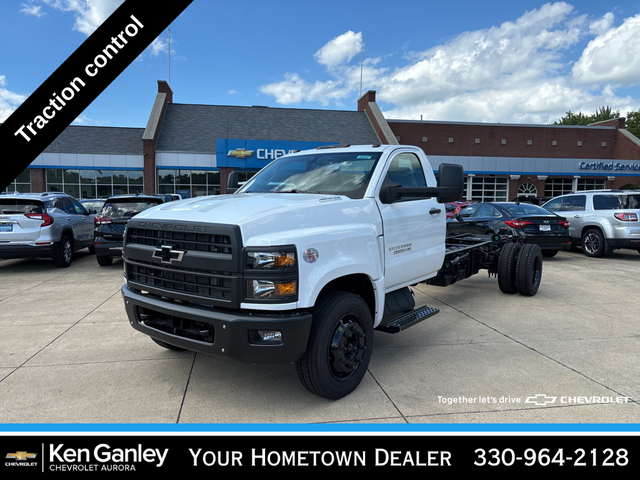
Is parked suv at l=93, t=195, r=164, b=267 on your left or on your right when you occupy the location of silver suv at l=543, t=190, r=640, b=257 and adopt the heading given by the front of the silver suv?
on your left

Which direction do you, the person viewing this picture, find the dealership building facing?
facing the viewer

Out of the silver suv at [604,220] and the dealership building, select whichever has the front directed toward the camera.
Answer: the dealership building

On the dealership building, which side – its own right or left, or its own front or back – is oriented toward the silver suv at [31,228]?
front

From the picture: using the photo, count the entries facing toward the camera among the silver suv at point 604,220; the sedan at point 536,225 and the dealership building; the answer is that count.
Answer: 1

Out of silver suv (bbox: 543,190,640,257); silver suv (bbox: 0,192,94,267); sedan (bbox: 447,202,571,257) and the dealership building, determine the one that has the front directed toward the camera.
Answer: the dealership building

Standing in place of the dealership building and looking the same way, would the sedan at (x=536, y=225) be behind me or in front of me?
in front

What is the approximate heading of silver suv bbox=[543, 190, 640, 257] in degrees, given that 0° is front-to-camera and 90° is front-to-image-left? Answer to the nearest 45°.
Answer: approximately 135°

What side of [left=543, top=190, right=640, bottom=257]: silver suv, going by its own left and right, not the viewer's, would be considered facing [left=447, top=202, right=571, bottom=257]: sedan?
left

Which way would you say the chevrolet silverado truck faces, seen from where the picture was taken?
facing the viewer and to the left of the viewer

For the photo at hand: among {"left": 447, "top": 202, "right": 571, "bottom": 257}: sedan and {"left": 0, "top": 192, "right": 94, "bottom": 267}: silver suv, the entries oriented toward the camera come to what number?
0

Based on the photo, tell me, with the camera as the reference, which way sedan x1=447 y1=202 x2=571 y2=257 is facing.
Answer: facing away from the viewer and to the left of the viewer

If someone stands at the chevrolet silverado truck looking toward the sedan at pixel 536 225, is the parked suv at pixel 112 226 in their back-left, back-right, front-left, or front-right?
front-left

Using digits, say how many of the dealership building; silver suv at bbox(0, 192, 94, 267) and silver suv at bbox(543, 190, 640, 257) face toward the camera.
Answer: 1

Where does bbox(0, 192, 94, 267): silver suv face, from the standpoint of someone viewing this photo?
facing away from the viewer and to the right of the viewer

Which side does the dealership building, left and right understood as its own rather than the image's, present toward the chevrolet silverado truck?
front
